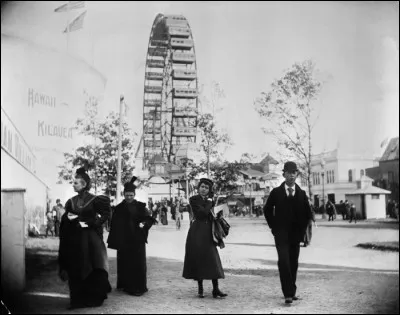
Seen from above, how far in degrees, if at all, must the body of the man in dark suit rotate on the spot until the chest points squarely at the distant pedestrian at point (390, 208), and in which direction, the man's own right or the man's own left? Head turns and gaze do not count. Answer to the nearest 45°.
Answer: approximately 135° to the man's own left

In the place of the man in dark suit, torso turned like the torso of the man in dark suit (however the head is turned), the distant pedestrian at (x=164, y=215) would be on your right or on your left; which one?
on your right

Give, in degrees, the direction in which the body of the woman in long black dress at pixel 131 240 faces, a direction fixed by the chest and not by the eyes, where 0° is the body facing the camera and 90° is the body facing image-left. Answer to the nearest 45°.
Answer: approximately 0°

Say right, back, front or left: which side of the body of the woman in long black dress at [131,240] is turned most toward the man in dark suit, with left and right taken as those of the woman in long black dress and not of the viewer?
left

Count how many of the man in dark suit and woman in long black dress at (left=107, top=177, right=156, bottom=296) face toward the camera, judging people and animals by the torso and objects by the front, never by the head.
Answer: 2

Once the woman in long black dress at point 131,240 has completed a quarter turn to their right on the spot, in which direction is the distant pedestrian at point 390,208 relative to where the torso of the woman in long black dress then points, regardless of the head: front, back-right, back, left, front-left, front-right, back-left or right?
back
